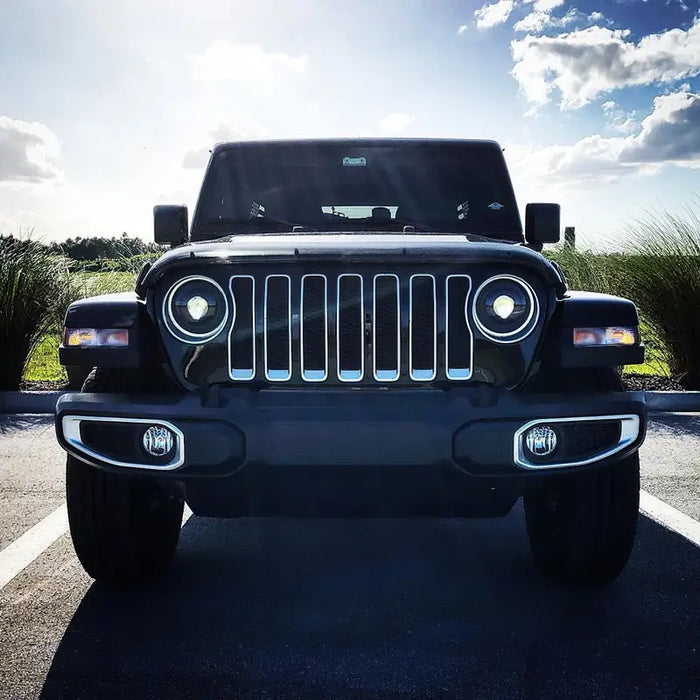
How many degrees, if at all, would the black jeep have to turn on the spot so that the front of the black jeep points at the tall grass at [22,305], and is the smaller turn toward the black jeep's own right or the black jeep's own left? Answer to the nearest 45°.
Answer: approximately 135° to the black jeep's own right

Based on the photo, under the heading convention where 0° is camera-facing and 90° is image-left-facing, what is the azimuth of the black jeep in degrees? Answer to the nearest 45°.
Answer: approximately 0°

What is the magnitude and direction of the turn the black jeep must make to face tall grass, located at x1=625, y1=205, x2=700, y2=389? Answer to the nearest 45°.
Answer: approximately 135° to its left
